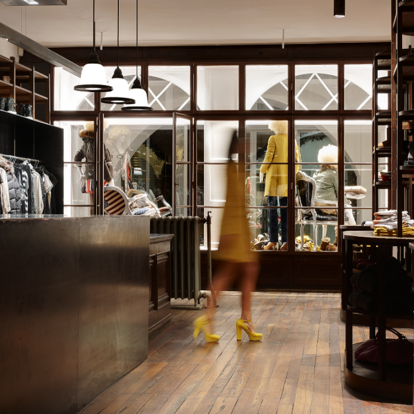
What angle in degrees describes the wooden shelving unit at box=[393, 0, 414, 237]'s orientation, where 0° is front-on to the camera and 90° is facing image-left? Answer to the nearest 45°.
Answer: approximately 90°

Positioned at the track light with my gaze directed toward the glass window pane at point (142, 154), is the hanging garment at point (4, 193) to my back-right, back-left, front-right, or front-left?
front-left
